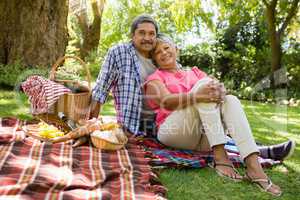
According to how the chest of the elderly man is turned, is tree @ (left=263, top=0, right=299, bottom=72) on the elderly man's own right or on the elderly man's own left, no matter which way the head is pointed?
on the elderly man's own left

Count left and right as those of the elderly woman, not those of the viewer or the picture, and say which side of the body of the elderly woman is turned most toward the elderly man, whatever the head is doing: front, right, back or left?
back

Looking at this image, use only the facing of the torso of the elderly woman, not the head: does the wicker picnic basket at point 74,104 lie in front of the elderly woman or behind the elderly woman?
behind

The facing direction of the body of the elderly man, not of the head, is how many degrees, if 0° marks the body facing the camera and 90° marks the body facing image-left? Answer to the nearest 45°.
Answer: approximately 315°

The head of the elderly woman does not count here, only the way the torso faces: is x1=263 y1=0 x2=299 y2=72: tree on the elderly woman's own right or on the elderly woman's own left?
on the elderly woman's own left
